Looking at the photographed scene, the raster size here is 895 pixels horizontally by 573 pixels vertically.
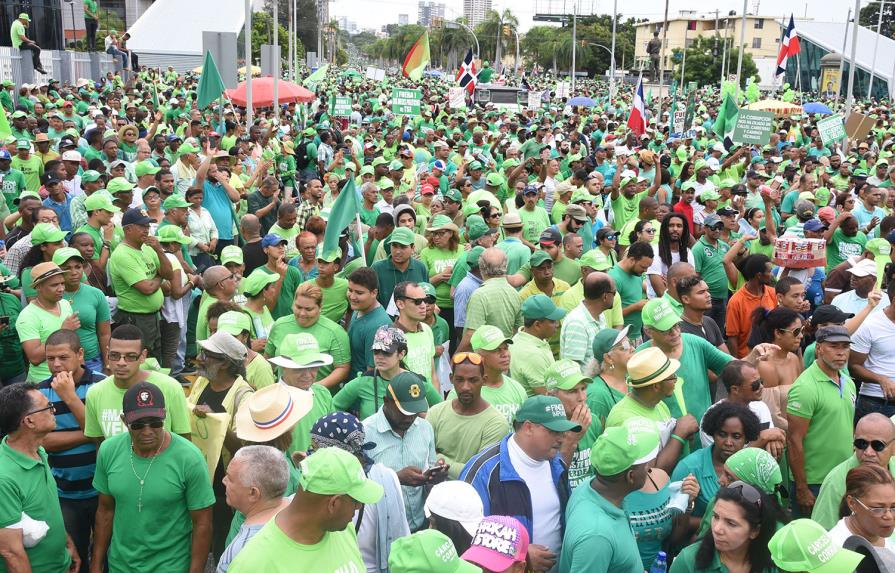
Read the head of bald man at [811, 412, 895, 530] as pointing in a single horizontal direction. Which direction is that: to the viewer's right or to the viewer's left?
to the viewer's left

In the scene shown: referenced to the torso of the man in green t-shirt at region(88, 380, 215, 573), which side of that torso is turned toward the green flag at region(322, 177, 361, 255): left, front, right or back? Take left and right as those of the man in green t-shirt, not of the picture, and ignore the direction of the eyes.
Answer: back

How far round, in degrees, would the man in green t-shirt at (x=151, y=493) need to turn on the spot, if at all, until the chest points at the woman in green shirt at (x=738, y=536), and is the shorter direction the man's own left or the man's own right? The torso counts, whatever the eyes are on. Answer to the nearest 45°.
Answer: approximately 45° to the man's own left

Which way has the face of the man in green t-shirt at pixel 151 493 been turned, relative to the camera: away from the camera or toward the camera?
toward the camera

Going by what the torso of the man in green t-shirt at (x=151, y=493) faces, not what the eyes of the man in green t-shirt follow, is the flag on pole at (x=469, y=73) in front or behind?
behind

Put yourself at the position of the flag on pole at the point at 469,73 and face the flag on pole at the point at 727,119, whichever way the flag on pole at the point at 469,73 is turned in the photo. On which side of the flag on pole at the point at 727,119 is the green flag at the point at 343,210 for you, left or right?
right

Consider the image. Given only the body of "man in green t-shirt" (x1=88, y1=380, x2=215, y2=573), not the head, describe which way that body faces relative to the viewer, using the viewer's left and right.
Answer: facing the viewer

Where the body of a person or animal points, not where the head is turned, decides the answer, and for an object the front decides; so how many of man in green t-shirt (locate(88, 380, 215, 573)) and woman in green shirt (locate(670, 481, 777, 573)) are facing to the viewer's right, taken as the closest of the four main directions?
0

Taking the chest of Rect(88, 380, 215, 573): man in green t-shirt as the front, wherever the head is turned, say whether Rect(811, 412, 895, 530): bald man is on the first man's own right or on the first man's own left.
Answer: on the first man's own left

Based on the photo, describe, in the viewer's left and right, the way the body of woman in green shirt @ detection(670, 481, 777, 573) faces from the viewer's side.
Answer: facing the viewer and to the left of the viewer

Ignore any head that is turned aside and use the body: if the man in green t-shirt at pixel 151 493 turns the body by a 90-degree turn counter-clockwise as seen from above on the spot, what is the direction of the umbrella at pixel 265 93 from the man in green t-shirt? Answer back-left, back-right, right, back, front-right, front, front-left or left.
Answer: left

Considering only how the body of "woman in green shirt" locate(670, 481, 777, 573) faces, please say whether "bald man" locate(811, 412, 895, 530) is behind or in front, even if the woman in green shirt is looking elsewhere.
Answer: behind
